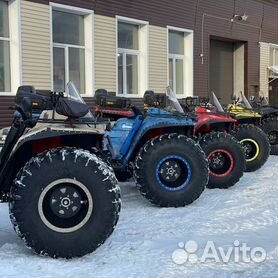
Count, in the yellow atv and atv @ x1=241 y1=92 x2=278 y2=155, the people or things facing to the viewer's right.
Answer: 2

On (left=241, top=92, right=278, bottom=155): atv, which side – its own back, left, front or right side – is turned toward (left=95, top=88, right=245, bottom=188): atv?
right

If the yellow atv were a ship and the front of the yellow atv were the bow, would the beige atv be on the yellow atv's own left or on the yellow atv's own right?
on the yellow atv's own right

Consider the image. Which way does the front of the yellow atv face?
to the viewer's right
